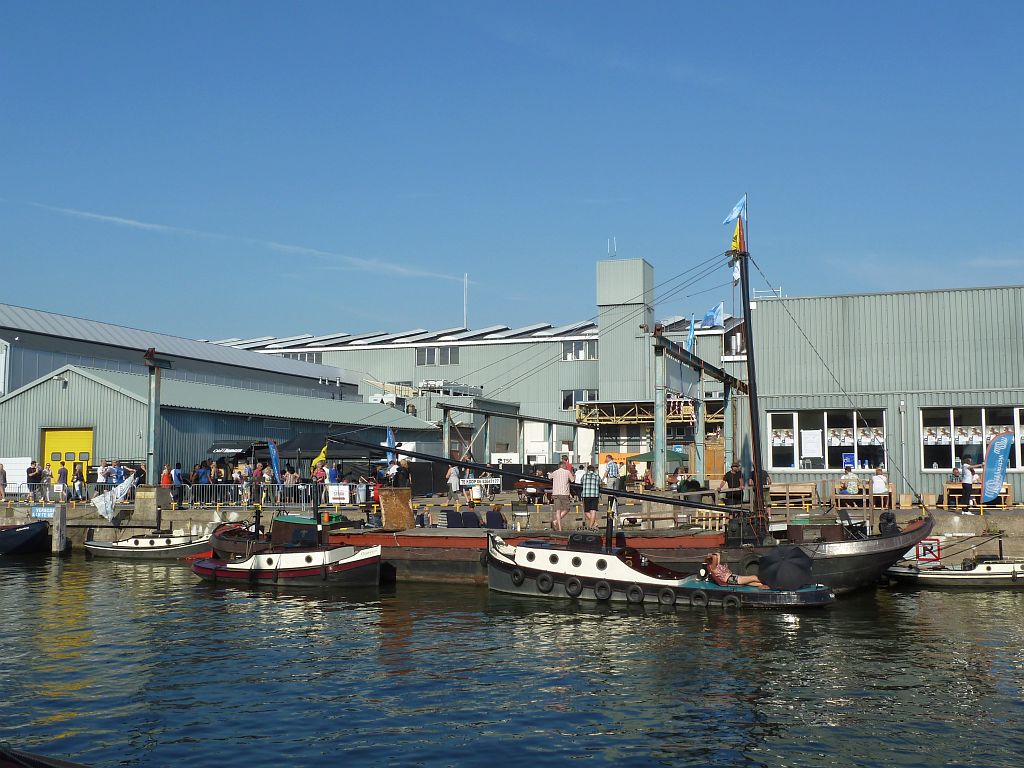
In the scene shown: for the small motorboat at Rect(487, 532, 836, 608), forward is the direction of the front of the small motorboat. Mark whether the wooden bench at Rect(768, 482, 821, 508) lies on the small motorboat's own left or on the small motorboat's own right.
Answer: on the small motorboat's own right

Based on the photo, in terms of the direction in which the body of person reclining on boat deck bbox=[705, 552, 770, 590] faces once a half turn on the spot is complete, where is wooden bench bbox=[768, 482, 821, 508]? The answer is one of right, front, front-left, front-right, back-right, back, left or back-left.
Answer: right

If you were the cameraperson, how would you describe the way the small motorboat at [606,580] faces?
facing to the left of the viewer

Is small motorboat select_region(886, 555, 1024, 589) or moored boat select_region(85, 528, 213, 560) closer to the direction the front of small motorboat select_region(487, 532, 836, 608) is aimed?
the moored boat

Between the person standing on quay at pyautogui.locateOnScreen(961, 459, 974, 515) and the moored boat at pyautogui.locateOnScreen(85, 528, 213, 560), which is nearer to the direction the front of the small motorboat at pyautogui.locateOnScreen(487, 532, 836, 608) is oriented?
the moored boat

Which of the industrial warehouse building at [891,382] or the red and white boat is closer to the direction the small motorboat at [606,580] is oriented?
the red and white boat

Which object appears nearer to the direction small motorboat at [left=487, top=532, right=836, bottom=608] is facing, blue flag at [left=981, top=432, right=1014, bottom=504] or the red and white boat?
the red and white boat

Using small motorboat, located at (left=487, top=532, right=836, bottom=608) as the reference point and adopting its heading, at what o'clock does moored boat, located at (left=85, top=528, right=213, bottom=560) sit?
The moored boat is roughly at 1 o'clock from the small motorboat.

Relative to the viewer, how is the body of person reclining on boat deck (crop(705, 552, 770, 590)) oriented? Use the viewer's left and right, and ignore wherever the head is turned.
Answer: facing to the right of the viewer

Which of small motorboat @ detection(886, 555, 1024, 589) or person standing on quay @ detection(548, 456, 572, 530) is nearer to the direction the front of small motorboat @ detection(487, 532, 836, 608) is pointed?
the person standing on quay
